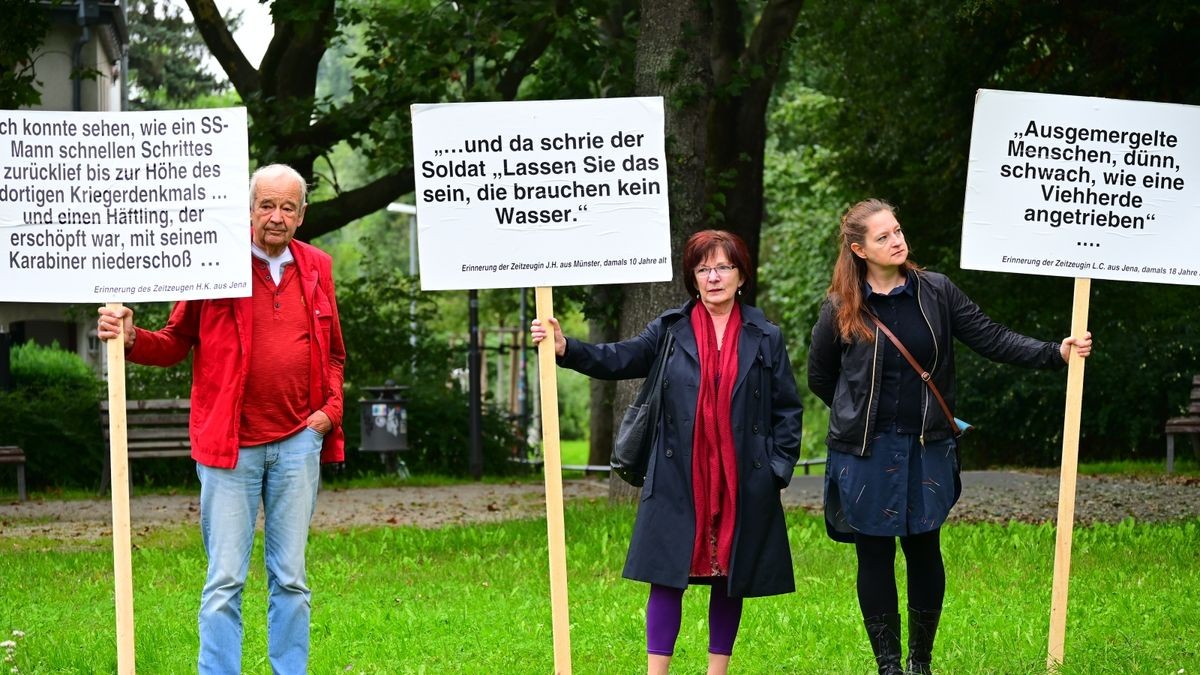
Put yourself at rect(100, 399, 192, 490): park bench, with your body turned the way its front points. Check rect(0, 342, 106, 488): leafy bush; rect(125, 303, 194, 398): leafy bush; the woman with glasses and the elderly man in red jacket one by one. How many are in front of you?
2

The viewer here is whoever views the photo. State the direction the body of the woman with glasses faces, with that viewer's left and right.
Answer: facing the viewer

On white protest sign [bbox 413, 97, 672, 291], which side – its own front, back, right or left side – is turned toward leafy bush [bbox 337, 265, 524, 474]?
back

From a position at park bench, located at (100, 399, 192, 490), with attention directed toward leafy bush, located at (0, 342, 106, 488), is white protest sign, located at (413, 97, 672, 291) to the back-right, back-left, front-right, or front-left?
back-left

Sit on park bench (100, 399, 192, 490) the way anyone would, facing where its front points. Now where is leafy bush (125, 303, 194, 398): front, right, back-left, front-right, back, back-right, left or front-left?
back

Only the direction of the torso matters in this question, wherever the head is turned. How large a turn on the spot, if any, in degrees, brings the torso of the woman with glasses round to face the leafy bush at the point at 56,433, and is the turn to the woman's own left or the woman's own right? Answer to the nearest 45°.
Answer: approximately 135° to the woman's own right

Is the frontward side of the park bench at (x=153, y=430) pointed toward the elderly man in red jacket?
yes

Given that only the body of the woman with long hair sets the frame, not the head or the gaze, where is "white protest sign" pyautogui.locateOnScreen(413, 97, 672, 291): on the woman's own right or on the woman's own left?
on the woman's own right

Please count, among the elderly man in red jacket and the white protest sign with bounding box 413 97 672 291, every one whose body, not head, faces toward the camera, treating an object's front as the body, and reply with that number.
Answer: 2

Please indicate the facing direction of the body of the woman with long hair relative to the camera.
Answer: toward the camera

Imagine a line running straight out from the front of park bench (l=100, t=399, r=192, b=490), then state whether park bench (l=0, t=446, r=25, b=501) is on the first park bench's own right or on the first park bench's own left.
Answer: on the first park bench's own right
